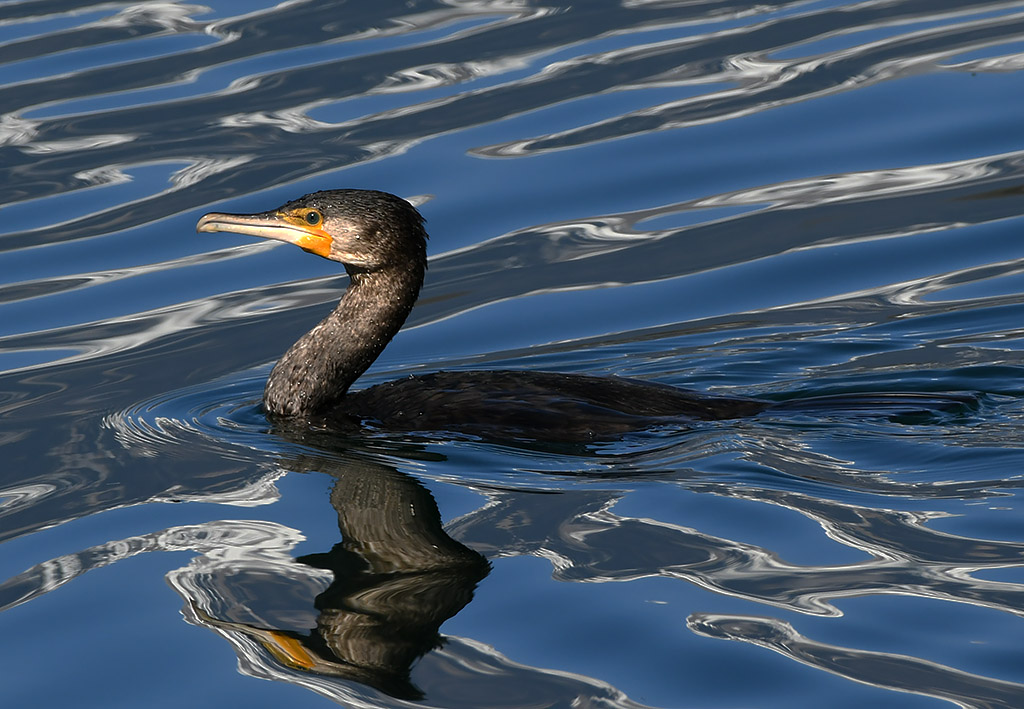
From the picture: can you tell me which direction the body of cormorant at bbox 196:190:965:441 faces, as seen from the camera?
to the viewer's left
